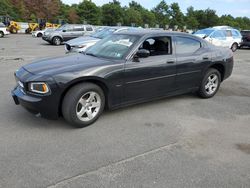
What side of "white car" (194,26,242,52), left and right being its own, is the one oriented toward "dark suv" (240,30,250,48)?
back

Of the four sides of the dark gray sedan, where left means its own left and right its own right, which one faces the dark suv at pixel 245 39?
back

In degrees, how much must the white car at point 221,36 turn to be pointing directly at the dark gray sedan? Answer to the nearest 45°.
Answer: approximately 45° to its left

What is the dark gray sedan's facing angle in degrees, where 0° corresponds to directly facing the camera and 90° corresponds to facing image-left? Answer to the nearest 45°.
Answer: approximately 45°

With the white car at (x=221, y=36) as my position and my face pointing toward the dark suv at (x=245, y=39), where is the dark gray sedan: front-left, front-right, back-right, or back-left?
back-right
